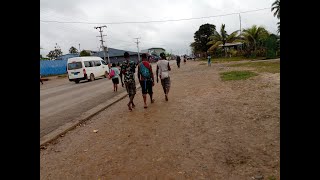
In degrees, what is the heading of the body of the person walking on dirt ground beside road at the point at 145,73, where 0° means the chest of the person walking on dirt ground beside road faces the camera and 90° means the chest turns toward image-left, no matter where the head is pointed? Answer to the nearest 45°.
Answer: approximately 180°

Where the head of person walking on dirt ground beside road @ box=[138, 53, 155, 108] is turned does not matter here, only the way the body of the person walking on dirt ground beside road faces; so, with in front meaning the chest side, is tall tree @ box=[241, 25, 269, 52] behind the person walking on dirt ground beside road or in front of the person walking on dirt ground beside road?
in front
